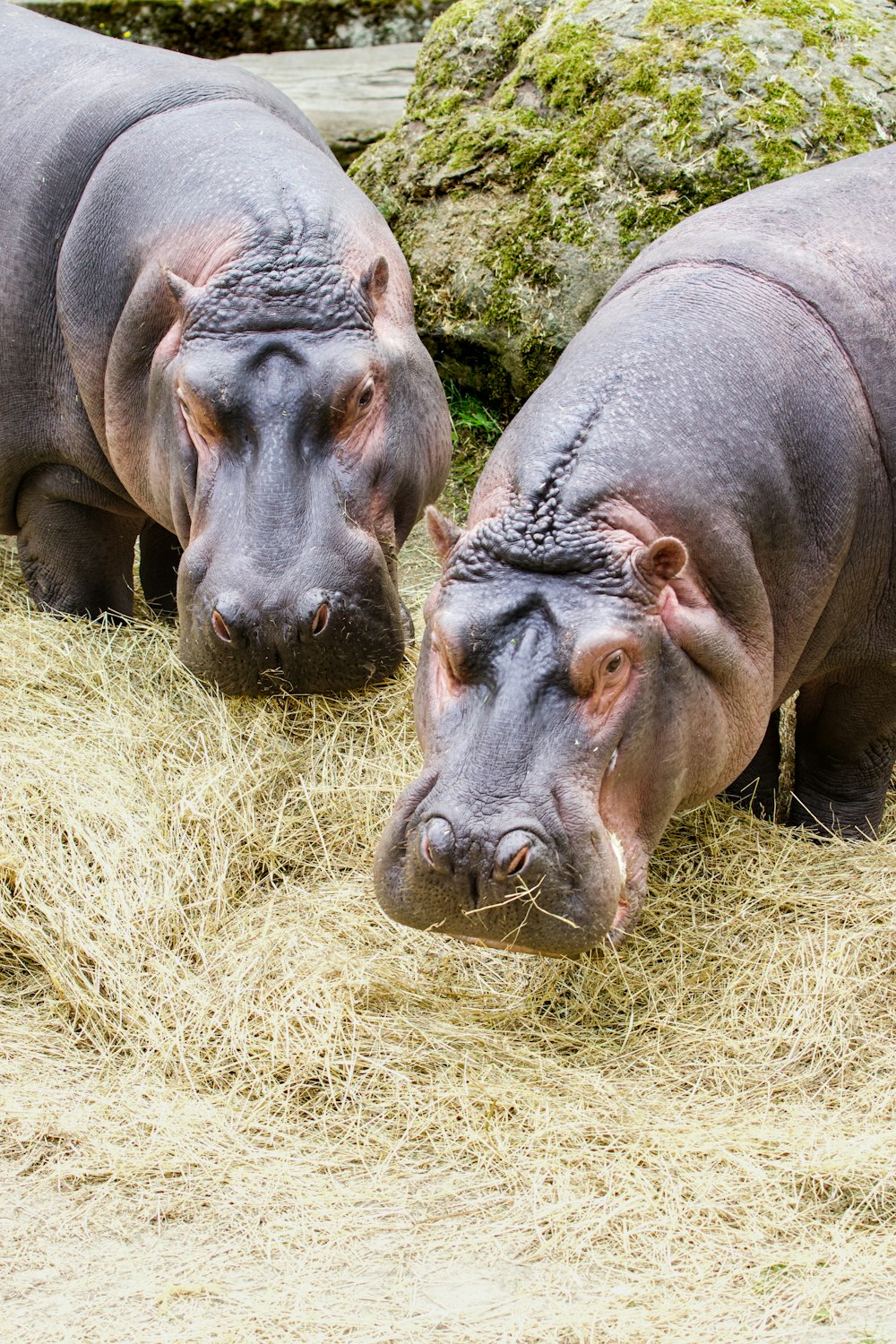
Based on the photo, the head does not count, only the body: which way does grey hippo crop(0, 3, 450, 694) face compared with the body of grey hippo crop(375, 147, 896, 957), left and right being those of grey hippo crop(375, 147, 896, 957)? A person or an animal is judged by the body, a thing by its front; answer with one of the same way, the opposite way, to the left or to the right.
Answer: to the left

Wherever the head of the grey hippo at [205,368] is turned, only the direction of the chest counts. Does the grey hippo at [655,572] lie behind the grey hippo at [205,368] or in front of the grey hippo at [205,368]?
in front

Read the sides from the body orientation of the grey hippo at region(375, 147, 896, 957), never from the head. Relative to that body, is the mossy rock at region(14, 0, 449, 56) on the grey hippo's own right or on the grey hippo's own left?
on the grey hippo's own right

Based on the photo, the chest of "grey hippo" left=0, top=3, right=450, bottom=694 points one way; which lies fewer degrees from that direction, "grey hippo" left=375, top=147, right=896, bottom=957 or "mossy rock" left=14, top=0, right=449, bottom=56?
the grey hippo

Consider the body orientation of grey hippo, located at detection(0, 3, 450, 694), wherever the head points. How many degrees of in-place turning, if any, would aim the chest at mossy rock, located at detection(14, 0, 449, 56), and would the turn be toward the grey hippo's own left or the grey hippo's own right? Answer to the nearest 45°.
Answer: approximately 135° to the grey hippo's own left

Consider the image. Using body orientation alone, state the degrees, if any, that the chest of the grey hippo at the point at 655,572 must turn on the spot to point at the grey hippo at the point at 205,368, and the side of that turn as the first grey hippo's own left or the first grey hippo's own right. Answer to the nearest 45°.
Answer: approximately 90° to the first grey hippo's own right

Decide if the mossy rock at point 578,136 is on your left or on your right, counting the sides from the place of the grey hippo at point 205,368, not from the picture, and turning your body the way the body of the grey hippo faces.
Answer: on your left

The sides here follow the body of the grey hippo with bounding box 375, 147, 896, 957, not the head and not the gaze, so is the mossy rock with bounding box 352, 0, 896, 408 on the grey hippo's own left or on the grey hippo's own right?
on the grey hippo's own right

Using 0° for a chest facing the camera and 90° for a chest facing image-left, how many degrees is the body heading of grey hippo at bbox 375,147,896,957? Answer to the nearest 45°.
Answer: approximately 45°

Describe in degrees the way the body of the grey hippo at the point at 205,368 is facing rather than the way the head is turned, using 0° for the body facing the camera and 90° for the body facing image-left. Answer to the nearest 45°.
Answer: approximately 315°
